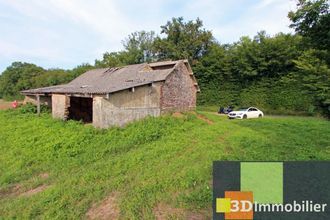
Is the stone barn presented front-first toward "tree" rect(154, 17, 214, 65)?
no

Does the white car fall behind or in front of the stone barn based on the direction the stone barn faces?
behind

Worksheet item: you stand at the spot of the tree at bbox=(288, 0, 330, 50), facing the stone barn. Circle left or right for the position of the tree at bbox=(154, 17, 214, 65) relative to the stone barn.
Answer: right

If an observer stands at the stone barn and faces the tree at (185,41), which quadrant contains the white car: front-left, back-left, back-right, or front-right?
front-right

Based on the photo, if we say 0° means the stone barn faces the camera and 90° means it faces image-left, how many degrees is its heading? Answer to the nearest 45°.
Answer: approximately 45°
